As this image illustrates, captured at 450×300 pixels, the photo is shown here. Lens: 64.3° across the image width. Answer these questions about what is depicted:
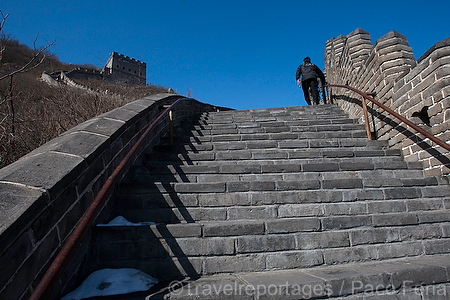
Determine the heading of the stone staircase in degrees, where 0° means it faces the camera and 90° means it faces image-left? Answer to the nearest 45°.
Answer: approximately 0°

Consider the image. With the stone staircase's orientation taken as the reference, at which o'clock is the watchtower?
The watchtower is roughly at 5 o'clock from the stone staircase.
